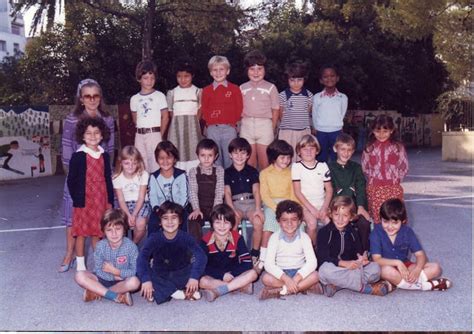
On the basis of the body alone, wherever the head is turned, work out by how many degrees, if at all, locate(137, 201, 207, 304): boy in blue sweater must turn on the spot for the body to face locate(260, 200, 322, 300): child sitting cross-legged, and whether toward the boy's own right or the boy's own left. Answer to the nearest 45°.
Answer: approximately 90° to the boy's own left

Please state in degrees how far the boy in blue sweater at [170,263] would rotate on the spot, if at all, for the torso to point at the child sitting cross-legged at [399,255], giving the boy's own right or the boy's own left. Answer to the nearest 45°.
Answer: approximately 90° to the boy's own left

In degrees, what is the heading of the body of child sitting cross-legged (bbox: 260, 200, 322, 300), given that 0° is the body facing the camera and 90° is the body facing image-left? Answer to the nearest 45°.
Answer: approximately 0°

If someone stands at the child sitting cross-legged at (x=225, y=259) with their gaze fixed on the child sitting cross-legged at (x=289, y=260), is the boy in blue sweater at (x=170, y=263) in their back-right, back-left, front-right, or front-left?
back-right

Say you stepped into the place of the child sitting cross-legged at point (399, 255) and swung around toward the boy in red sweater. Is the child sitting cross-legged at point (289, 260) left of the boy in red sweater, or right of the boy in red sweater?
left

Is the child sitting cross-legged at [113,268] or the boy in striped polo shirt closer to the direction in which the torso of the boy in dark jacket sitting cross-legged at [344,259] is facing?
the child sitting cross-legged
